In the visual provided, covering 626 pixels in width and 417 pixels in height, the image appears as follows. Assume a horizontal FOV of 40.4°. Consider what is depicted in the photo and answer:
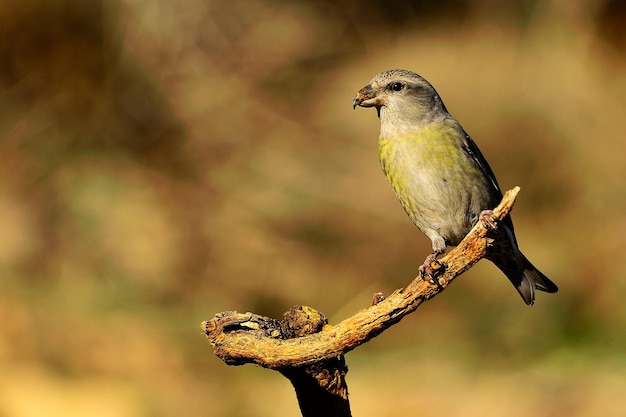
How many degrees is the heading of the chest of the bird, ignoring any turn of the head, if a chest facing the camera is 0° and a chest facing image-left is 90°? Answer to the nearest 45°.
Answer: approximately 45°
